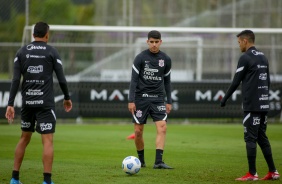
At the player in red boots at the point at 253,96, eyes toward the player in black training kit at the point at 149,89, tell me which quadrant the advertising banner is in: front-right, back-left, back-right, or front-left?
front-right

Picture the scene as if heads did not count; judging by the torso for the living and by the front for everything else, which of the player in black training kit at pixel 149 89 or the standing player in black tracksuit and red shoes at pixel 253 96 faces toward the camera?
the player in black training kit

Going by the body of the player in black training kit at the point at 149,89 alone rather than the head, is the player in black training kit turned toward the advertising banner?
no

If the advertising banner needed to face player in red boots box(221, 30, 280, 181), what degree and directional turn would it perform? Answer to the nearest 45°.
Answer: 0° — it already faces them

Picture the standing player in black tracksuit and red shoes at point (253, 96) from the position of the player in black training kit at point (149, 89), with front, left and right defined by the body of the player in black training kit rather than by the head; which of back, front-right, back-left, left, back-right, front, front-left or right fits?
front-left

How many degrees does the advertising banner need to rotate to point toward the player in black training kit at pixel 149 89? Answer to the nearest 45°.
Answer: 0° — it already faces them

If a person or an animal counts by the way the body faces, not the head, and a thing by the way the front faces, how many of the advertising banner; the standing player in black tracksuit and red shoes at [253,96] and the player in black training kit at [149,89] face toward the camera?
2

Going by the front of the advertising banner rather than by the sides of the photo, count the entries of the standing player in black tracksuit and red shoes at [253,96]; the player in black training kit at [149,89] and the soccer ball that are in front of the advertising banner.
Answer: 3

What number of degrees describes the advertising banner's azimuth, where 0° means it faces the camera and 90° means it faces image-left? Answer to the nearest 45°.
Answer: approximately 0°

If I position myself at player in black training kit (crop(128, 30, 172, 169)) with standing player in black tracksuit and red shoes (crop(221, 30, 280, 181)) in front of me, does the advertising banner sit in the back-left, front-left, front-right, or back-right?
back-left

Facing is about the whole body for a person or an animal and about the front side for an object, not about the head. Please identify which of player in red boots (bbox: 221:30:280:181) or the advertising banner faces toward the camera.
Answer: the advertising banner

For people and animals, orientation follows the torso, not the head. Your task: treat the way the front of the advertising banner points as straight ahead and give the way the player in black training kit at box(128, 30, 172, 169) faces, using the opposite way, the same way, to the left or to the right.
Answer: the same way

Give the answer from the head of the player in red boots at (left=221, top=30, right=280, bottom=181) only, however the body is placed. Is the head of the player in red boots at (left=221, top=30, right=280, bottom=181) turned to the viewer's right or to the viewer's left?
to the viewer's left

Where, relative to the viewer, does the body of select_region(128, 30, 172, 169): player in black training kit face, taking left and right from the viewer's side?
facing the viewer

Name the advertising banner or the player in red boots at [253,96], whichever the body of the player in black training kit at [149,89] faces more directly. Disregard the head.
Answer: the player in red boots
